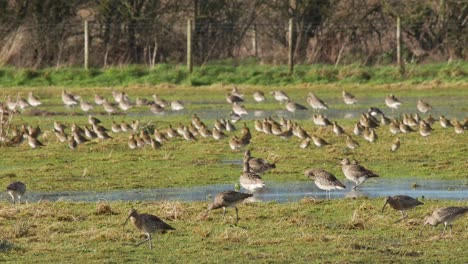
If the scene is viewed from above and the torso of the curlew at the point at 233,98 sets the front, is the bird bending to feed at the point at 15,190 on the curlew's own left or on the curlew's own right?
on the curlew's own left

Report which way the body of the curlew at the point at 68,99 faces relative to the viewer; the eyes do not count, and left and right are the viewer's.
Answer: facing to the left of the viewer

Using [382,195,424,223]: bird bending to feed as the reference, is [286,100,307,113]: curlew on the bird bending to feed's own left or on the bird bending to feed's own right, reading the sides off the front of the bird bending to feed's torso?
on the bird bending to feed's own right

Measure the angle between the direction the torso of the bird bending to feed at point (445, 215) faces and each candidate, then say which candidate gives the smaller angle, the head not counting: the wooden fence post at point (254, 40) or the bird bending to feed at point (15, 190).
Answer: the bird bending to feed

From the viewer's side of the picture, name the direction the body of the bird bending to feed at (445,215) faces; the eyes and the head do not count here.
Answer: to the viewer's left

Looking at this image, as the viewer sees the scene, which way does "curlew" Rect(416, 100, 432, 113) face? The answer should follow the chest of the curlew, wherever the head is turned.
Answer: to the viewer's left
